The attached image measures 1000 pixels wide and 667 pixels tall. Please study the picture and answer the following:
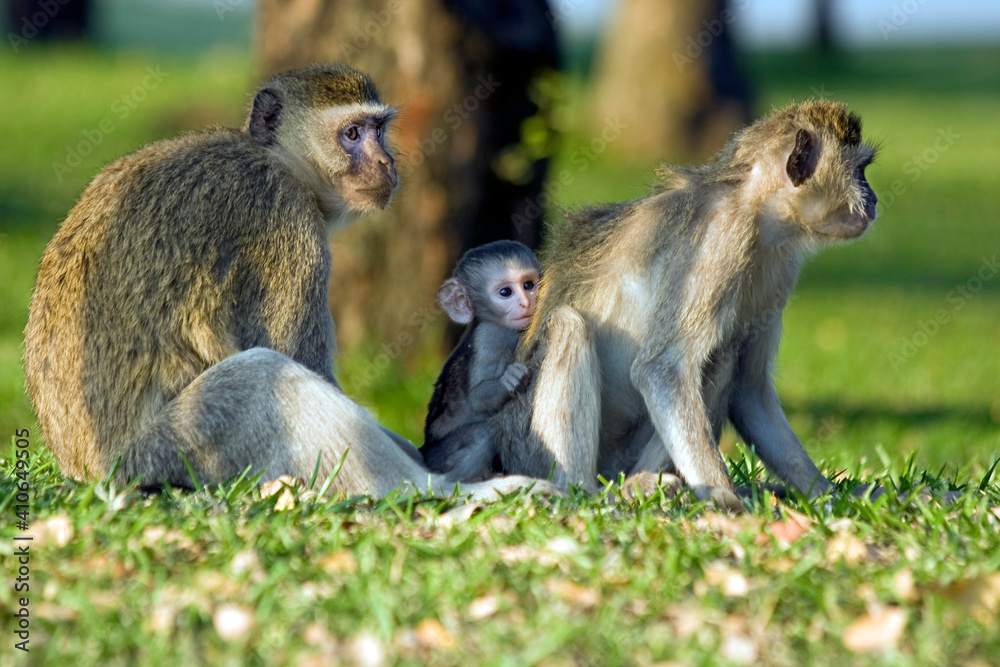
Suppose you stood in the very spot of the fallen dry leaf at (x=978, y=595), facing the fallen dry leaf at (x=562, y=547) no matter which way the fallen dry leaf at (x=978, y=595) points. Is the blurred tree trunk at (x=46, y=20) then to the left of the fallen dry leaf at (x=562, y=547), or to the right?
right

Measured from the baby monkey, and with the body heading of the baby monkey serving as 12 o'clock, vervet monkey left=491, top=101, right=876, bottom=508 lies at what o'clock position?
The vervet monkey is roughly at 1 o'clock from the baby monkey.

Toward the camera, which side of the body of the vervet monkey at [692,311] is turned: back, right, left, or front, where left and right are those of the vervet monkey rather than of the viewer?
right

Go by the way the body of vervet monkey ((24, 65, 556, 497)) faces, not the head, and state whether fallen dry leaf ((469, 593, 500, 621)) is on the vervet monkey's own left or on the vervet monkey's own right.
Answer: on the vervet monkey's own right

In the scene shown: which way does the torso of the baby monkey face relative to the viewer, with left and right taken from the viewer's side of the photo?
facing to the right of the viewer

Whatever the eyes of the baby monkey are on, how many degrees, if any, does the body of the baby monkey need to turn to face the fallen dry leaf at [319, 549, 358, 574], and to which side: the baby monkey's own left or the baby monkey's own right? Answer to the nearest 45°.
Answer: approximately 90° to the baby monkey's own right

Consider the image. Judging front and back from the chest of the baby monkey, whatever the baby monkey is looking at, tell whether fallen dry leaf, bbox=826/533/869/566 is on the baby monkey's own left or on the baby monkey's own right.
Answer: on the baby monkey's own right

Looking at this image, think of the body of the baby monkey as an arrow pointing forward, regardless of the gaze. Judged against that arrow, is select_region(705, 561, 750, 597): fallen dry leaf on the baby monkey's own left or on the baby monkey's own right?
on the baby monkey's own right
